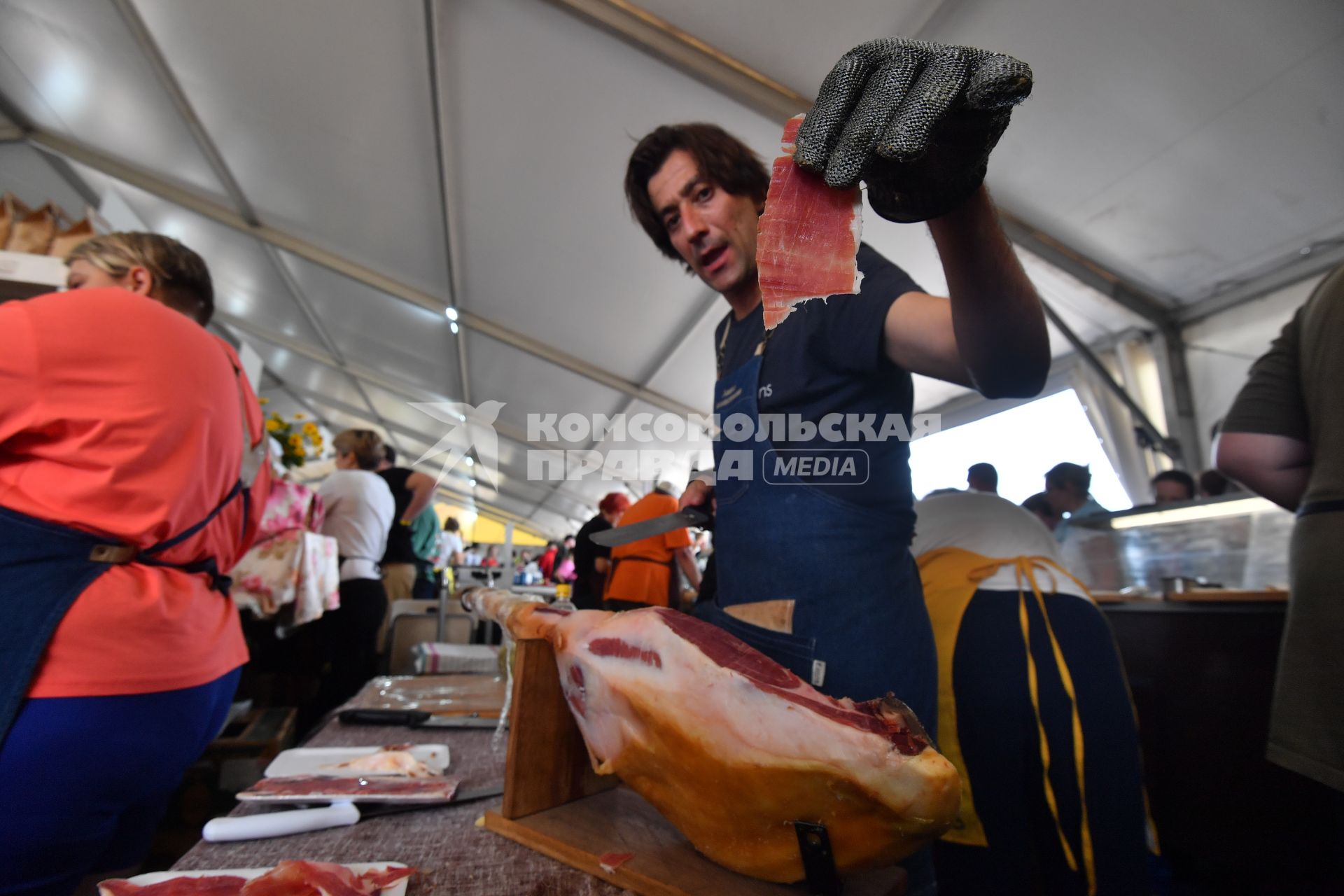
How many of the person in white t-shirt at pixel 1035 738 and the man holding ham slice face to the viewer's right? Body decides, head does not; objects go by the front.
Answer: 0

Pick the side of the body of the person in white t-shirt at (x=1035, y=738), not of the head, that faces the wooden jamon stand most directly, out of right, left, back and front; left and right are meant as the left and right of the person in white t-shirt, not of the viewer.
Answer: left

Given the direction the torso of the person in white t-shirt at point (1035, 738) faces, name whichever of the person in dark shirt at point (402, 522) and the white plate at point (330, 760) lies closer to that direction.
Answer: the person in dark shirt

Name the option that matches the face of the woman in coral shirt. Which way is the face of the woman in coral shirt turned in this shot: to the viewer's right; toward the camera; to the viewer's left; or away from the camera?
to the viewer's left

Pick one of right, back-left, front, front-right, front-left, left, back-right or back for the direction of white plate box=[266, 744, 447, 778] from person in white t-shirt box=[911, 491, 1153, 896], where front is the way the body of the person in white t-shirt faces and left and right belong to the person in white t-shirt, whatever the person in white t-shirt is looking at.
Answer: left

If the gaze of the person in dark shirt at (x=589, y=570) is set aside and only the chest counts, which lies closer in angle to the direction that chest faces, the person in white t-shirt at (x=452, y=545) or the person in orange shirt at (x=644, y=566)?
the person in orange shirt

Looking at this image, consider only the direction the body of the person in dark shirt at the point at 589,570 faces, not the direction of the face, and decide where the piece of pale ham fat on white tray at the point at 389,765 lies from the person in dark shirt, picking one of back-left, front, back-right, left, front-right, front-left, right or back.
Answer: right

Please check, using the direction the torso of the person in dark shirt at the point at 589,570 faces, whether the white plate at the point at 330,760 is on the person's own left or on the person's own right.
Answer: on the person's own right

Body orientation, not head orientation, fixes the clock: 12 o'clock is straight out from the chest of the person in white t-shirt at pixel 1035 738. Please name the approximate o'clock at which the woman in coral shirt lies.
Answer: The woman in coral shirt is roughly at 9 o'clock from the person in white t-shirt.

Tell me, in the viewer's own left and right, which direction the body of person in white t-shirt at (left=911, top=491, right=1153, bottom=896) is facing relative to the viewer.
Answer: facing away from the viewer and to the left of the viewer

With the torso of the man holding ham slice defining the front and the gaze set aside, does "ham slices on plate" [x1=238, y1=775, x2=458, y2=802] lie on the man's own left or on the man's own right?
on the man's own right

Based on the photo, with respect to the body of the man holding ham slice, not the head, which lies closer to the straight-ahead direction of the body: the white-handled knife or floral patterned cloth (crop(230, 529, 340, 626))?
the white-handled knife

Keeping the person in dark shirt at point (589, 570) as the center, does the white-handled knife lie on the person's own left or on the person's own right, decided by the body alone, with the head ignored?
on the person's own right

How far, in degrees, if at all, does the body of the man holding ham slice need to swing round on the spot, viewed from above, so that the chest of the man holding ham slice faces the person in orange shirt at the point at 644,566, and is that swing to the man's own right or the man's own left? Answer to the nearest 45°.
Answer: approximately 90° to the man's own right
